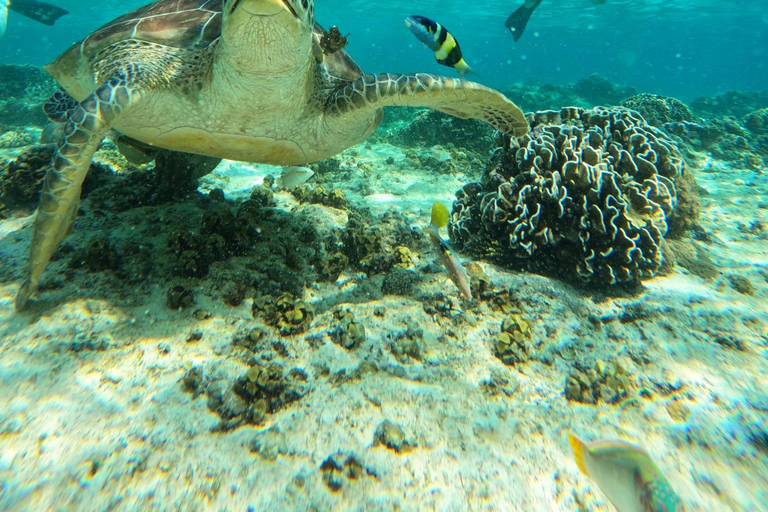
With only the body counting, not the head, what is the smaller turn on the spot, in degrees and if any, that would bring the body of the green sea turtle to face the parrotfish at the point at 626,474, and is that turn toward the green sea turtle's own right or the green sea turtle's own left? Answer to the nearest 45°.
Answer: approximately 45° to the green sea turtle's own left

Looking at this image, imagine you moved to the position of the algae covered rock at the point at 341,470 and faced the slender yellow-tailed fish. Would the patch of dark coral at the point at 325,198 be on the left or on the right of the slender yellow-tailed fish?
left

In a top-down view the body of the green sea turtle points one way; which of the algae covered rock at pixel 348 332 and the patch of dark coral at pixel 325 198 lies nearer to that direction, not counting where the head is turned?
the algae covered rock

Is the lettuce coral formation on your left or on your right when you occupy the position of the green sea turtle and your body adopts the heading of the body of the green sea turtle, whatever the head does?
on your left

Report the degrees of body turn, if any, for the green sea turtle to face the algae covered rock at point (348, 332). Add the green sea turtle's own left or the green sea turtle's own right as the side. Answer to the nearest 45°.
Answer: approximately 45° to the green sea turtle's own left

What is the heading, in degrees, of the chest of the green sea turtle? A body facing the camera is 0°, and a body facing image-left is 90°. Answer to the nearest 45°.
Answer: approximately 0°

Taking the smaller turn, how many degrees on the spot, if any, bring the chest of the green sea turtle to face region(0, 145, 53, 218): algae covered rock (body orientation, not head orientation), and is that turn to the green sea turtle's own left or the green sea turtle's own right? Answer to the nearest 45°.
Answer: approximately 135° to the green sea turtle's own right

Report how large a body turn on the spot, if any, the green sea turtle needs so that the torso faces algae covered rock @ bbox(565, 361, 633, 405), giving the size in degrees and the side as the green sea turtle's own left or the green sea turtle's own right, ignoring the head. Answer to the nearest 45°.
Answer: approximately 45° to the green sea turtle's own left

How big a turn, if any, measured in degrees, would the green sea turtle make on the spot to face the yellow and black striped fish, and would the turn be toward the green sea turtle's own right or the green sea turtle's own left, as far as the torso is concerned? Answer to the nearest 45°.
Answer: approximately 90° to the green sea turtle's own left

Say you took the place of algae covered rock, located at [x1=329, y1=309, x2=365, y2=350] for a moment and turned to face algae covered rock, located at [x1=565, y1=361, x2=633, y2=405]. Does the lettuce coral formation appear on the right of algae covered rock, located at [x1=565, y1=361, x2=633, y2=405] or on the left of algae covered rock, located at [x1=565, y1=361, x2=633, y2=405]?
left
